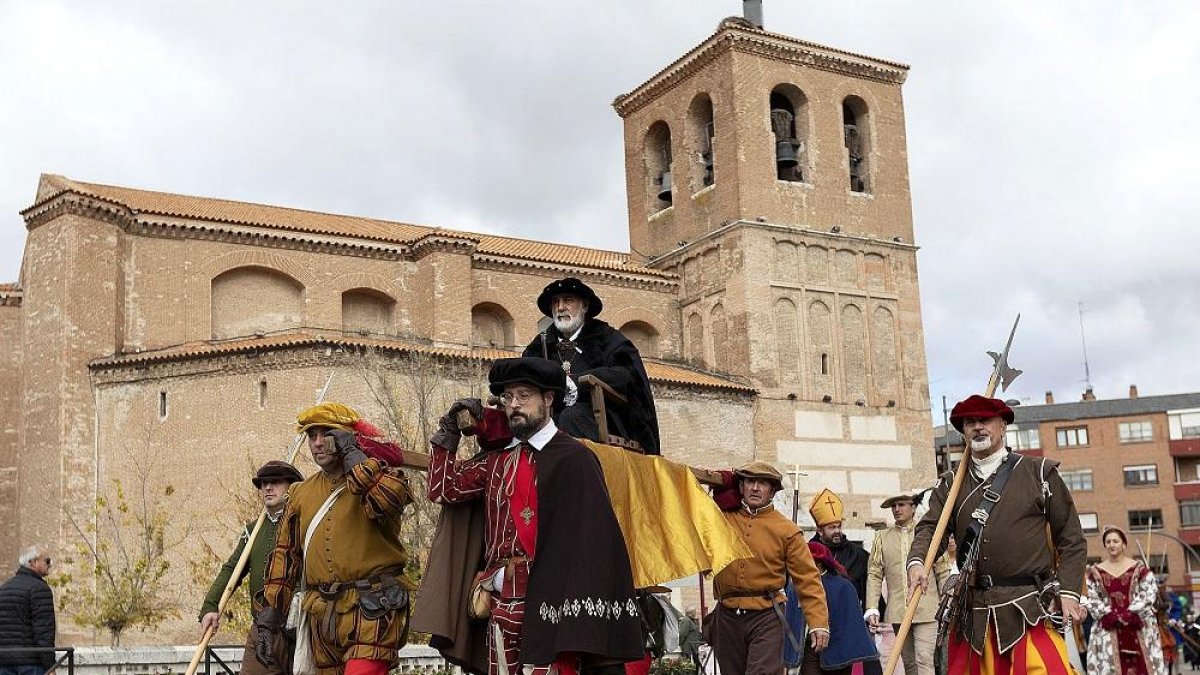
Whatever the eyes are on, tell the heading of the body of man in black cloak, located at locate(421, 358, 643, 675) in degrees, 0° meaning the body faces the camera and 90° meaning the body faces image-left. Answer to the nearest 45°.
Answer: approximately 45°

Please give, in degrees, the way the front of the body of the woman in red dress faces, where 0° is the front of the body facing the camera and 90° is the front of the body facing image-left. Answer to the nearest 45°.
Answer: approximately 0°

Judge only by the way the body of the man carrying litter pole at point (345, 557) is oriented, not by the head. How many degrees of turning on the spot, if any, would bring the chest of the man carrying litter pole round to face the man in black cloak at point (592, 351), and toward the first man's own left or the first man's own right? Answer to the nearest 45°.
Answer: approximately 180°

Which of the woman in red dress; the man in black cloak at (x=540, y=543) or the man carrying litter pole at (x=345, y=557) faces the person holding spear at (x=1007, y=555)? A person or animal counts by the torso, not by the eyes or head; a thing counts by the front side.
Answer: the woman in red dress

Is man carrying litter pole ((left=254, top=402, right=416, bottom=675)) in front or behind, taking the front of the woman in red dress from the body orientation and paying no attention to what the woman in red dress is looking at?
in front

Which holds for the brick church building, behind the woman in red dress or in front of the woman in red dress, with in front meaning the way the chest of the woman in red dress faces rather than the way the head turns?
behind

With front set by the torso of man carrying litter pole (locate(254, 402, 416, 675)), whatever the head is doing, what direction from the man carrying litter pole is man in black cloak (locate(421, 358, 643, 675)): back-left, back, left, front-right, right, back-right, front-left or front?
left
